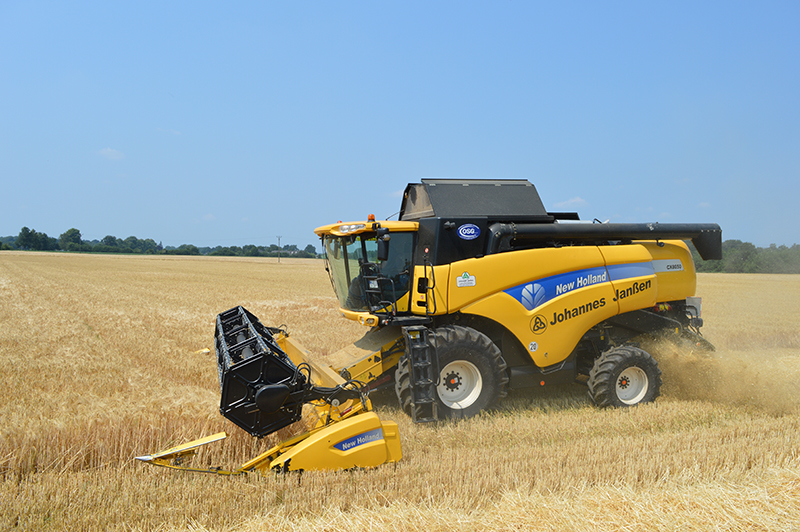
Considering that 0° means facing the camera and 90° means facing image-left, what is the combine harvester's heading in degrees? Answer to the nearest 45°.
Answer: approximately 45°
